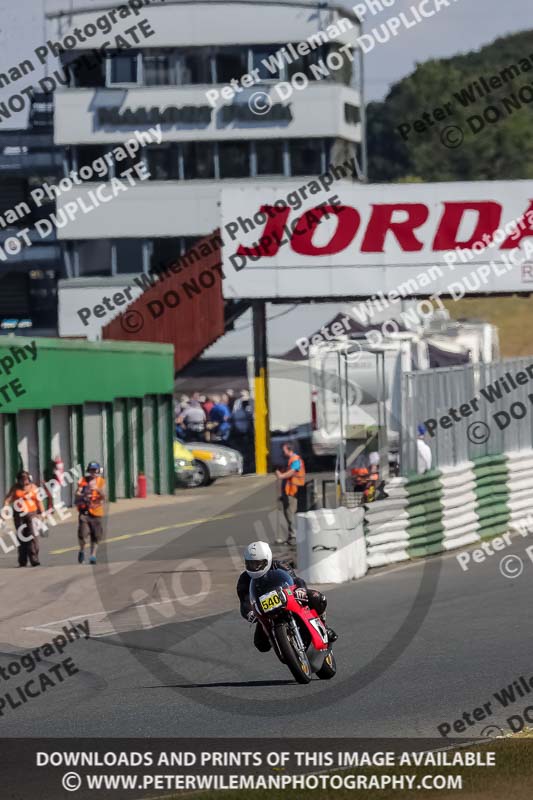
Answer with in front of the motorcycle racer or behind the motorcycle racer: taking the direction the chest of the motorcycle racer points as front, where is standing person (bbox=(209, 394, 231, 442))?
behind

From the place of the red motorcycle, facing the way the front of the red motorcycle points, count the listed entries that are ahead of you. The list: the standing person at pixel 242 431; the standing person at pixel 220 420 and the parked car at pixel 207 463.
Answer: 0

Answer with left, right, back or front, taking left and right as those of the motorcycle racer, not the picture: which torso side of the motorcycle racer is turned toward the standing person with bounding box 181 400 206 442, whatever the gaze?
back

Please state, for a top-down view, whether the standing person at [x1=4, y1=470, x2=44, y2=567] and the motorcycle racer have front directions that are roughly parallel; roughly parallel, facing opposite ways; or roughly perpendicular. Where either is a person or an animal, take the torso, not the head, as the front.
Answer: roughly parallel

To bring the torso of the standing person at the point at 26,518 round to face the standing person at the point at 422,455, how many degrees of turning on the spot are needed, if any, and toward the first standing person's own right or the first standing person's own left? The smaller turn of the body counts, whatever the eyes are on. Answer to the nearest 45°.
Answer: approximately 90° to the first standing person's own left

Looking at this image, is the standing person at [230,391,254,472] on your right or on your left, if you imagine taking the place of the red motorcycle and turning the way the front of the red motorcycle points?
on your right

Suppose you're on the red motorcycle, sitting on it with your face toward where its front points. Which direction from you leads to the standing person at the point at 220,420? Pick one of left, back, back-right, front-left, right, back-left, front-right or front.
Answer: back-right

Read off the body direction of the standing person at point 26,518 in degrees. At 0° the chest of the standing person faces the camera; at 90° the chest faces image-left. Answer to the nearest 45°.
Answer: approximately 0°

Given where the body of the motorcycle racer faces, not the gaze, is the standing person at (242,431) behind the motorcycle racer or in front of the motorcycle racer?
behind

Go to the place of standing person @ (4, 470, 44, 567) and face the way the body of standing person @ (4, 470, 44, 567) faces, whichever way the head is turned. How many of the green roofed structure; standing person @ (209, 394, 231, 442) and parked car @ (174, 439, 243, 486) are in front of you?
0

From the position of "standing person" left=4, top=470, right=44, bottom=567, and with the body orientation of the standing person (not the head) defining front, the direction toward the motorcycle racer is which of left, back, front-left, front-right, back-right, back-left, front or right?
front

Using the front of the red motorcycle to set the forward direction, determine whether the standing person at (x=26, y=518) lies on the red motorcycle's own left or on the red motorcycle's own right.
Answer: on the red motorcycle's own right

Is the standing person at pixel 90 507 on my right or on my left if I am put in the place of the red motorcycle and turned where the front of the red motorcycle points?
on my right

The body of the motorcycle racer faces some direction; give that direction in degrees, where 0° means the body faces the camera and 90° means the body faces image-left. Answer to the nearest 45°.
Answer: approximately 0°

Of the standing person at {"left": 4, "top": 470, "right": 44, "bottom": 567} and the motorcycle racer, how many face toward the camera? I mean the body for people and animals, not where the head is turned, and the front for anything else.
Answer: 2

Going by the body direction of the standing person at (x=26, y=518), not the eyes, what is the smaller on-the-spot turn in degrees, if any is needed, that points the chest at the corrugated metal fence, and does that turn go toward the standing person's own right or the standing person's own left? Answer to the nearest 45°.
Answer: approximately 90° to the standing person's own left

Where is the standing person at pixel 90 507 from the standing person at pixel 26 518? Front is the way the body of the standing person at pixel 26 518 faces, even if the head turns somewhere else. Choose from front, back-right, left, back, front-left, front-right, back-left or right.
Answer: left
